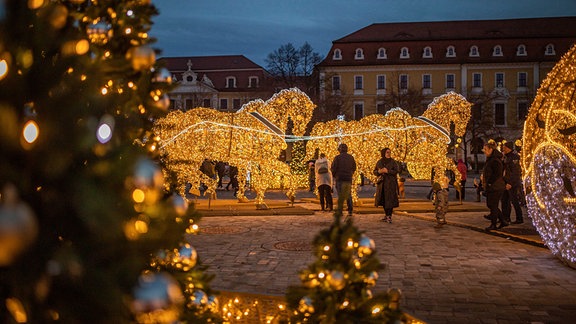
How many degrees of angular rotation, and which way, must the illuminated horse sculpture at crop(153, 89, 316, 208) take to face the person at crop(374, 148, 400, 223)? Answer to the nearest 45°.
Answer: approximately 45° to its right

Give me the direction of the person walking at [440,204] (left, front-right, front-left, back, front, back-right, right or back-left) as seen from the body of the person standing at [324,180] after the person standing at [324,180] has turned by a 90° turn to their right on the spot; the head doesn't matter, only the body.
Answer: front-right

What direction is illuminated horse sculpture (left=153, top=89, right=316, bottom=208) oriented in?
to the viewer's right

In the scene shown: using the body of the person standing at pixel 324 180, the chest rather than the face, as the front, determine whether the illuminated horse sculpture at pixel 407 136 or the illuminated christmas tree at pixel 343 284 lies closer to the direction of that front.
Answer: the illuminated horse sculpture

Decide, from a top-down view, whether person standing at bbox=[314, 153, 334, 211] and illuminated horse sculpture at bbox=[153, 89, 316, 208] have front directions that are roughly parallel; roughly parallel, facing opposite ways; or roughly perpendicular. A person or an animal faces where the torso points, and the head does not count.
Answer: roughly perpendicular

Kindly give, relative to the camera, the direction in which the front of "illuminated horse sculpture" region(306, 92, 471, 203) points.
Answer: facing to the right of the viewer

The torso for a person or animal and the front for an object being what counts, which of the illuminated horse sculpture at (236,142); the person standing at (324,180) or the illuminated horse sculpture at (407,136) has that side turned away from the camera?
the person standing

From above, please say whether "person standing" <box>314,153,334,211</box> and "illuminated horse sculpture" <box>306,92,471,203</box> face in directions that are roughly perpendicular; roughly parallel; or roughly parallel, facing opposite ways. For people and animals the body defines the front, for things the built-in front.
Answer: roughly perpendicular

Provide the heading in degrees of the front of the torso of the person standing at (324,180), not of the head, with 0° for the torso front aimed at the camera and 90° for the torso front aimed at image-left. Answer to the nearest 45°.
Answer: approximately 180°

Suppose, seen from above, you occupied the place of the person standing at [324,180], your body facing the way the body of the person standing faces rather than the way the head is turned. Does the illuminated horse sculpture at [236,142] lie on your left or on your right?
on your left
